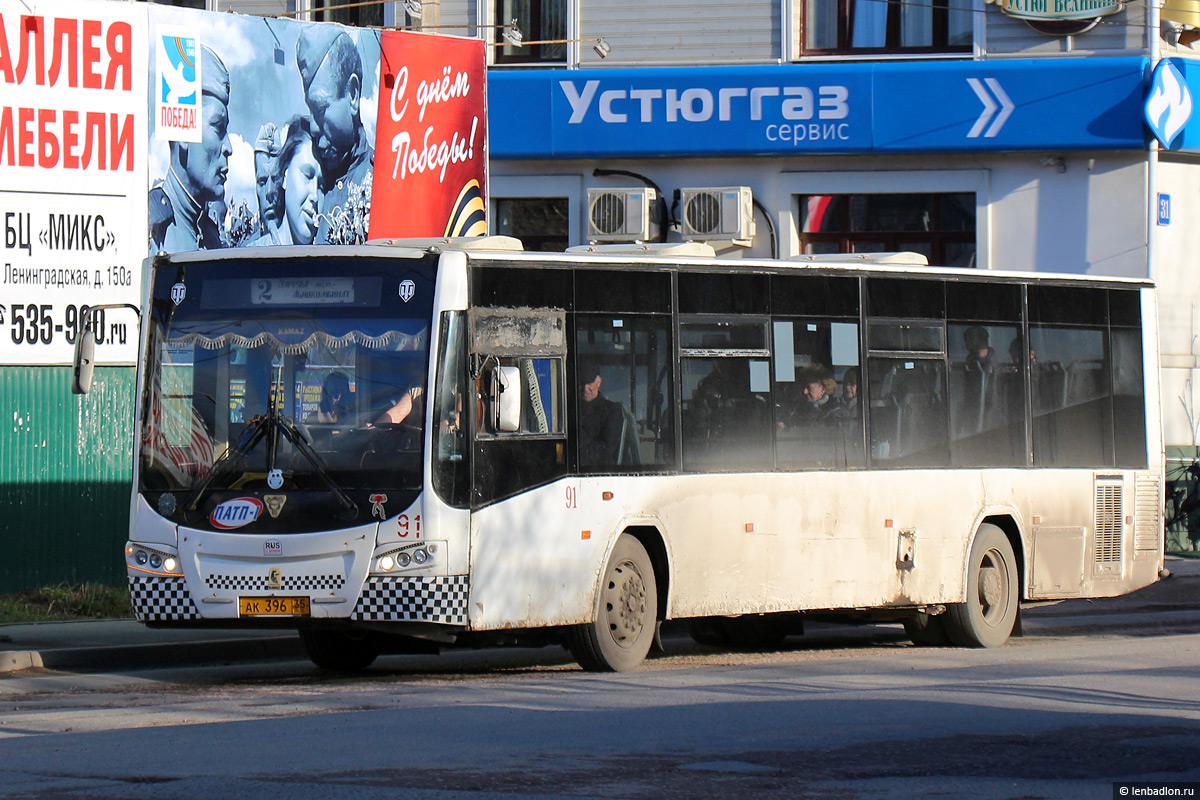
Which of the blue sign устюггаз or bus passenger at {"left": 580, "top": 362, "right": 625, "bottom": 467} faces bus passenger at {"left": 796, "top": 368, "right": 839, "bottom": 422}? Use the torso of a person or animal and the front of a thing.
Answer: the blue sign устюггаз

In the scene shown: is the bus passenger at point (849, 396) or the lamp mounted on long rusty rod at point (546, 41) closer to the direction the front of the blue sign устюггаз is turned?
the bus passenger

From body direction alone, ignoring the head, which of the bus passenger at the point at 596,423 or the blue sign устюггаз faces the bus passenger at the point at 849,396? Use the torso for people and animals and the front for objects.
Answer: the blue sign устюггаз

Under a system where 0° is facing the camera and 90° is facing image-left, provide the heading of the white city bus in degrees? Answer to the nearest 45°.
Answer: approximately 45°

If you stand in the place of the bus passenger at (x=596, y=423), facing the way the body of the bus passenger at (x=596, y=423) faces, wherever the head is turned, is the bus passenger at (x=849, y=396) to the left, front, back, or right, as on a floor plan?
back

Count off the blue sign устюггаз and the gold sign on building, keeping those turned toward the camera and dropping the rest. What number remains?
2

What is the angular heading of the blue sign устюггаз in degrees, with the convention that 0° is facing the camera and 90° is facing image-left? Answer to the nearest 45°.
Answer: approximately 0°

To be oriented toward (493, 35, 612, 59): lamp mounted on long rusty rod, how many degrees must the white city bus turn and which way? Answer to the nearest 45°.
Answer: approximately 135° to its right

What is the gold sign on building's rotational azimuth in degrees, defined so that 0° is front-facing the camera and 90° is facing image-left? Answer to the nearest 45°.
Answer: approximately 0°
